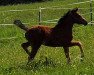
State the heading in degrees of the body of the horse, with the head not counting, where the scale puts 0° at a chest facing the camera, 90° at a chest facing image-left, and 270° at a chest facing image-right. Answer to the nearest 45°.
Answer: approximately 270°
